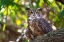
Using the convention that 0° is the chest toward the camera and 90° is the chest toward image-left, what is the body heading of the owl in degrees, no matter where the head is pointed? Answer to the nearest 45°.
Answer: approximately 45°
